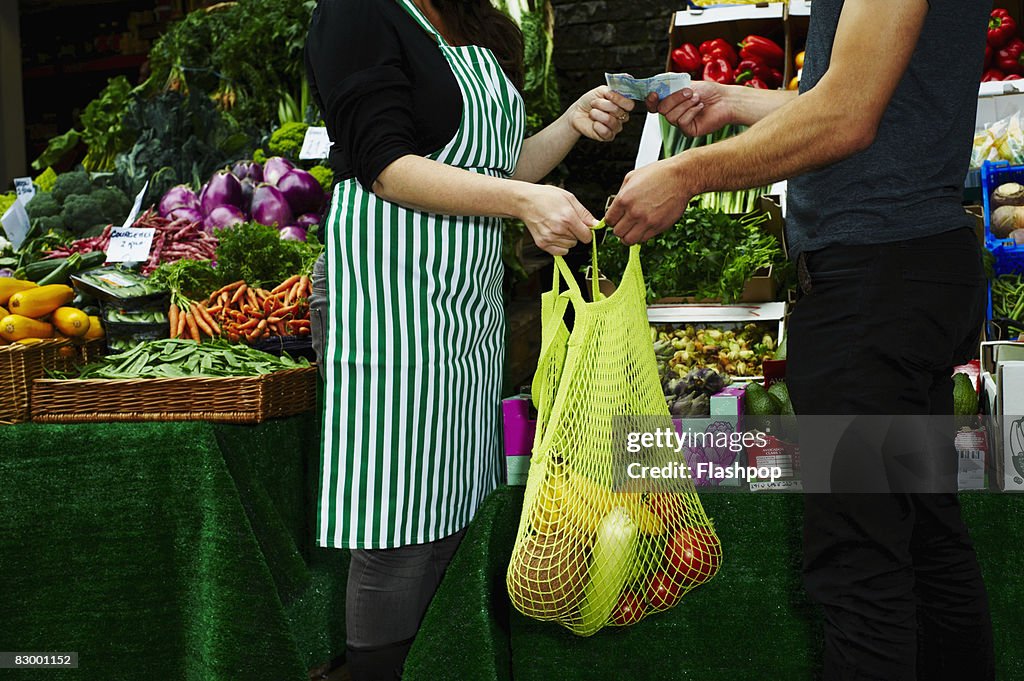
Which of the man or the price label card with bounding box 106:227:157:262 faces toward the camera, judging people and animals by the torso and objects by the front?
the price label card

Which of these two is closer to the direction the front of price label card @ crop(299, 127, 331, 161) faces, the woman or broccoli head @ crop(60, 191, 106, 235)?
the woman

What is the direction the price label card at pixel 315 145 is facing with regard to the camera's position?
facing the viewer

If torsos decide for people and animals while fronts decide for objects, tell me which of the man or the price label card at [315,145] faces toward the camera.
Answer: the price label card

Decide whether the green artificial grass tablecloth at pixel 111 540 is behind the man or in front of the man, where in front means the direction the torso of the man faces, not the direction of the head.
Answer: in front

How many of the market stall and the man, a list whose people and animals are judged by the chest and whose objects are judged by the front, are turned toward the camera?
1

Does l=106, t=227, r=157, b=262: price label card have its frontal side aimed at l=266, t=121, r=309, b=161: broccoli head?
no

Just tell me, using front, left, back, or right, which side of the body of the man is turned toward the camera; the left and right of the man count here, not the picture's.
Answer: left

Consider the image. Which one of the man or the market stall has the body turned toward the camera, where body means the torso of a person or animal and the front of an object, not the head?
the market stall

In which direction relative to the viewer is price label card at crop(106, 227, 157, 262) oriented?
toward the camera

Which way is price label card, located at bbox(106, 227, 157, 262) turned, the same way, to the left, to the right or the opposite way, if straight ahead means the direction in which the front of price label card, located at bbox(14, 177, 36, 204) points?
the same way

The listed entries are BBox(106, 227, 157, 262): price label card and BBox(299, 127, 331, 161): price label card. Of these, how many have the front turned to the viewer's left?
0

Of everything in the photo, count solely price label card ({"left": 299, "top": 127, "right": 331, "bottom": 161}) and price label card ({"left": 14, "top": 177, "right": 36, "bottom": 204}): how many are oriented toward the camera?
2

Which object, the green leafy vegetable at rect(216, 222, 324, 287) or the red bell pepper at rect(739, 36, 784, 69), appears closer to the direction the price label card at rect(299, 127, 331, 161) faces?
the green leafy vegetable

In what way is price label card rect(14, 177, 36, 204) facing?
toward the camera

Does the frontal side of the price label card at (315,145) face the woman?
yes

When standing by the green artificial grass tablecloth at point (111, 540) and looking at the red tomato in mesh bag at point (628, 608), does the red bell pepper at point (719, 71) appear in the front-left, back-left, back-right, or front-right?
front-left
